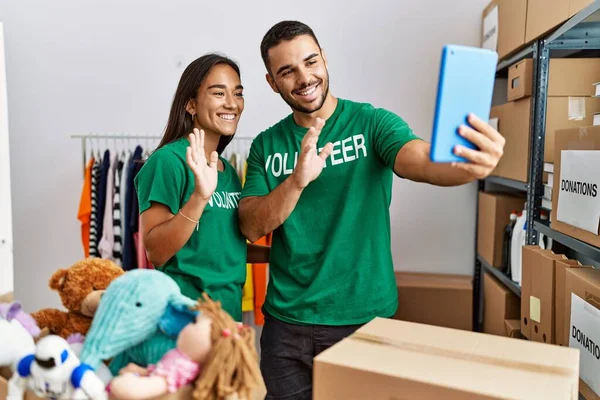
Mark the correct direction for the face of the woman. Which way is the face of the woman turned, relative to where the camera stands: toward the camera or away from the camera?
toward the camera

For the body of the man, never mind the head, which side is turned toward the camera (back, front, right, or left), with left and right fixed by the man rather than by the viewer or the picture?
front

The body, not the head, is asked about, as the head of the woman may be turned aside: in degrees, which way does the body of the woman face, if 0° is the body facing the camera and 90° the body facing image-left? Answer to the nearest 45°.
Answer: approximately 315°

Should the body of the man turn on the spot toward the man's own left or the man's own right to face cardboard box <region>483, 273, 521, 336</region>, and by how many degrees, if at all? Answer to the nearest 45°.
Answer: approximately 135° to the man's own left

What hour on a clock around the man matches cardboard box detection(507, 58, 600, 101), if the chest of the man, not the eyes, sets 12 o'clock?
The cardboard box is roughly at 8 o'clock from the man.

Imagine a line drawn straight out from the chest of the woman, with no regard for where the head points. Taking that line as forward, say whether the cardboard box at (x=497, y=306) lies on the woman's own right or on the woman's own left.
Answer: on the woman's own left

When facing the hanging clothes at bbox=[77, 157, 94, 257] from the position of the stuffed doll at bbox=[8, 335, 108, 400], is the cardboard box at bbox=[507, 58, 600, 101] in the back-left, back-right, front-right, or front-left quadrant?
front-right

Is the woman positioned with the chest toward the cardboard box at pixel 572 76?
no

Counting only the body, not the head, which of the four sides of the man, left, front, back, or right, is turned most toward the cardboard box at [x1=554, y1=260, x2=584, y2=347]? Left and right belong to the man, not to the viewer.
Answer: left

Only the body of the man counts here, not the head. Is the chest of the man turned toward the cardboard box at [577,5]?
no

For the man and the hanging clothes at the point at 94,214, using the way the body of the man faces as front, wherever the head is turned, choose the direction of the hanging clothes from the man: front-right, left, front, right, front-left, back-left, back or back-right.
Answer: back-right

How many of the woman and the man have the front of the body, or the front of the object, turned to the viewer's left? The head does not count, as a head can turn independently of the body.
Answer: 0

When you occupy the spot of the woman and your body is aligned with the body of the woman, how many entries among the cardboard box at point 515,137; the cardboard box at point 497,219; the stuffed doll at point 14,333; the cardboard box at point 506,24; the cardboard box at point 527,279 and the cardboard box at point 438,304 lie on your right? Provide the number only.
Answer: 1

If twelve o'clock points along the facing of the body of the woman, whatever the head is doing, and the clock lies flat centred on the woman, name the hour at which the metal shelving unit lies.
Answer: The metal shelving unit is roughly at 10 o'clock from the woman.

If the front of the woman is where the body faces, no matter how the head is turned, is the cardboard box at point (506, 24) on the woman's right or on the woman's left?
on the woman's left

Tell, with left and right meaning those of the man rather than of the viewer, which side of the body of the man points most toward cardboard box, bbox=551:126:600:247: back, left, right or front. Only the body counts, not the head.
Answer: left

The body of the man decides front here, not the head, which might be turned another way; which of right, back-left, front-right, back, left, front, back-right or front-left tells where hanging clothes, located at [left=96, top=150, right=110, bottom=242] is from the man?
back-right

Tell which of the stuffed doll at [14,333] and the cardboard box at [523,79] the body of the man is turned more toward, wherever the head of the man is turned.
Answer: the stuffed doll
